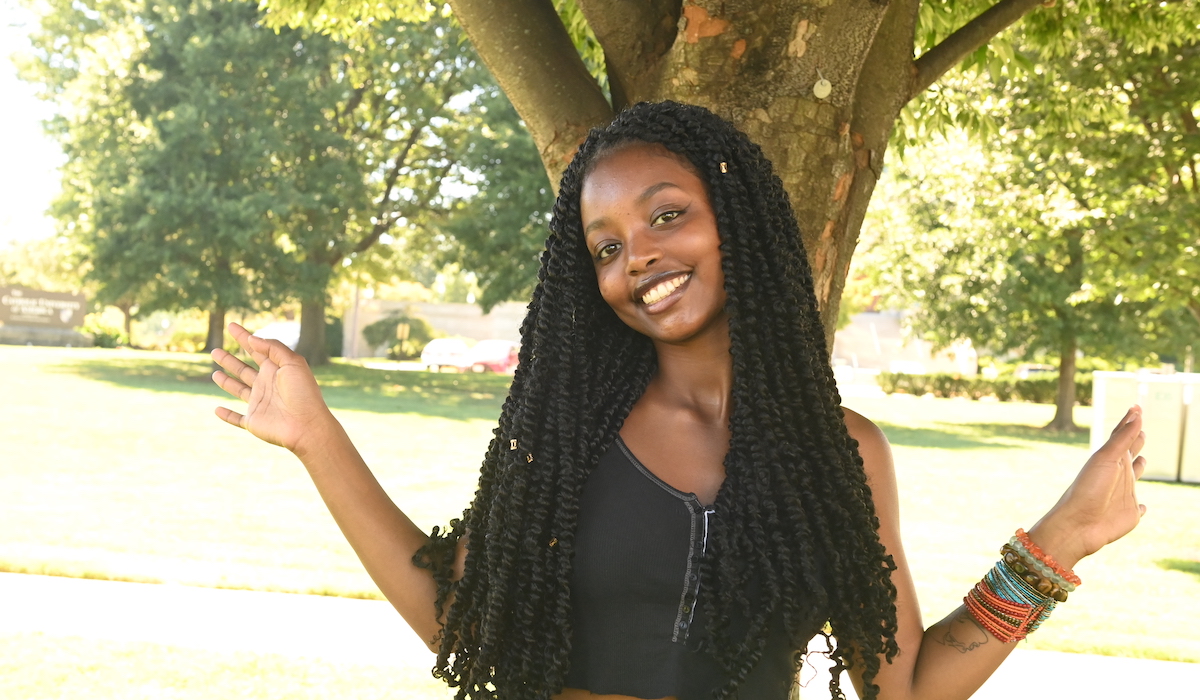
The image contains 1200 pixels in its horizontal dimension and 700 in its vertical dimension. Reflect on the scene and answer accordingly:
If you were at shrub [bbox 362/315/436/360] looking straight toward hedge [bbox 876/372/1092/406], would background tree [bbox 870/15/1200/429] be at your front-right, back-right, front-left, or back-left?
front-right

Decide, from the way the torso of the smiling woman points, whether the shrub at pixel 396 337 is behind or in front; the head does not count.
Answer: behind

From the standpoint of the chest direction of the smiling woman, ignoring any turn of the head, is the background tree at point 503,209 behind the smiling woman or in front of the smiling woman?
behind

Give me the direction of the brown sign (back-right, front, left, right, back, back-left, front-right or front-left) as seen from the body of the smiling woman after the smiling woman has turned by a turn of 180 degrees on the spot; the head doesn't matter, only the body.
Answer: front-left

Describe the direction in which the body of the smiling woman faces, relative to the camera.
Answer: toward the camera

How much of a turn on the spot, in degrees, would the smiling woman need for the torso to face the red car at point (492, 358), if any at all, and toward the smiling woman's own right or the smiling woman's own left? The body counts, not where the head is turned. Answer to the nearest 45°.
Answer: approximately 180°

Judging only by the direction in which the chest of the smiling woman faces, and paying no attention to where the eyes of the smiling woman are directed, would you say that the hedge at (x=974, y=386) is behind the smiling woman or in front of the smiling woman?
behind

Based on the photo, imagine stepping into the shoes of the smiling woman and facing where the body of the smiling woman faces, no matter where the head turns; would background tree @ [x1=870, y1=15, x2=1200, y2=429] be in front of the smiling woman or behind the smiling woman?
behind

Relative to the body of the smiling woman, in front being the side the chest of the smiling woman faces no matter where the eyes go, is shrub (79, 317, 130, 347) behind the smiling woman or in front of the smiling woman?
behind

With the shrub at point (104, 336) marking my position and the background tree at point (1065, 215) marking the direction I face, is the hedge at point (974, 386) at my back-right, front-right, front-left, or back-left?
front-left
